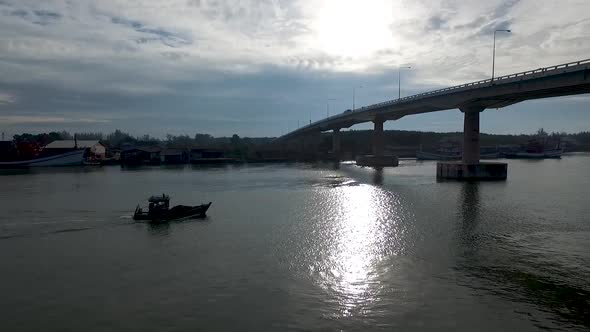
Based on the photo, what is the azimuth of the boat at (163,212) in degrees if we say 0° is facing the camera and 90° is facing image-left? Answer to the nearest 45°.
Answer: approximately 270°
